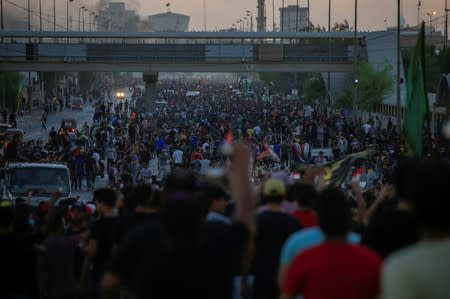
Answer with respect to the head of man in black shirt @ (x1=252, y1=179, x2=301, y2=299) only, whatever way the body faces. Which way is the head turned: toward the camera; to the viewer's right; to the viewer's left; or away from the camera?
away from the camera

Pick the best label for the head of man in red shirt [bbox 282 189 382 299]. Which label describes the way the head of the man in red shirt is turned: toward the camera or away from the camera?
away from the camera

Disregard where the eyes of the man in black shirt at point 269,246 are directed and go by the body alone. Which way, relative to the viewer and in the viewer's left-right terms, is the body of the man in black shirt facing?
facing away from the viewer

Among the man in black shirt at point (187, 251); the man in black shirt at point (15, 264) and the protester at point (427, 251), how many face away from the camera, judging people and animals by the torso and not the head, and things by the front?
3

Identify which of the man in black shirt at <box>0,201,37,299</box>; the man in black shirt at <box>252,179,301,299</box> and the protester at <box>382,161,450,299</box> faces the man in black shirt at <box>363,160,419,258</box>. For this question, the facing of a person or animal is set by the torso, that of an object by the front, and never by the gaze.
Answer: the protester

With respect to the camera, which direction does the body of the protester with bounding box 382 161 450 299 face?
away from the camera

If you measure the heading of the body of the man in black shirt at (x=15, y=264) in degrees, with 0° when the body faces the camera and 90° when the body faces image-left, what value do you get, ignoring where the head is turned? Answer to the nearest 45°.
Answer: approximately 180°

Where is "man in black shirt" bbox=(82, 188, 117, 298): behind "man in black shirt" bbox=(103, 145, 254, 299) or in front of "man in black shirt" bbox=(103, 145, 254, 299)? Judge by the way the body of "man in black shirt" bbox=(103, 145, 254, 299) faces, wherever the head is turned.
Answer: in front

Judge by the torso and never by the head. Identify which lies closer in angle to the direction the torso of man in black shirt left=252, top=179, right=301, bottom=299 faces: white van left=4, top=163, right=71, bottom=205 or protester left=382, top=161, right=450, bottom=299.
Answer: the white van

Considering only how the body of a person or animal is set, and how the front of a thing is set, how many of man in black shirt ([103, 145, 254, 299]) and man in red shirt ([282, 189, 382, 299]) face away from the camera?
2

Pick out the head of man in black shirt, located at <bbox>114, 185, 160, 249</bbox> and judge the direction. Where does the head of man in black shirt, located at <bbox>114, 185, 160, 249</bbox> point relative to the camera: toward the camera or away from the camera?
away from the camera

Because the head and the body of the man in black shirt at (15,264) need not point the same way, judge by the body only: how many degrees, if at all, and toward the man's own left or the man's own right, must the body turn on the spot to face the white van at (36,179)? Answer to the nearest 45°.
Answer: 0° — they already face it

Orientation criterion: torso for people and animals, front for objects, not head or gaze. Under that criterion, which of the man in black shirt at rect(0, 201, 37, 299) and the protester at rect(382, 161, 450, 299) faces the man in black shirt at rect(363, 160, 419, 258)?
the protester

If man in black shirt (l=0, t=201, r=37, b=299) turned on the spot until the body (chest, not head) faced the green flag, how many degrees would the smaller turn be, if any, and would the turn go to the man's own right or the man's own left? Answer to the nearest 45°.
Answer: approximately 45° to the man's own right

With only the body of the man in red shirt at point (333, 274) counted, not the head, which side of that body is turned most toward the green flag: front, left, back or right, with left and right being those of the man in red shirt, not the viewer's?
front

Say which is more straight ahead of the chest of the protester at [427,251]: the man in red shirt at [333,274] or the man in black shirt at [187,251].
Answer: the man in red shirt

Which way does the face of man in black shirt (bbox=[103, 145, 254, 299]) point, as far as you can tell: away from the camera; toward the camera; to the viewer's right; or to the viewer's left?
away from the camera

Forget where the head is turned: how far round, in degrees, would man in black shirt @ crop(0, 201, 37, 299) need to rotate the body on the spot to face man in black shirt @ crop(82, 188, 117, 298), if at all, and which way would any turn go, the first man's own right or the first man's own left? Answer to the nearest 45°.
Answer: approximately 45° to the first man's own right

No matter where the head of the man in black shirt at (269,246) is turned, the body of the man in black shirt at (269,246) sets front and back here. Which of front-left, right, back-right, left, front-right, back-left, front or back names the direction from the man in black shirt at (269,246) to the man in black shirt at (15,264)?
left
